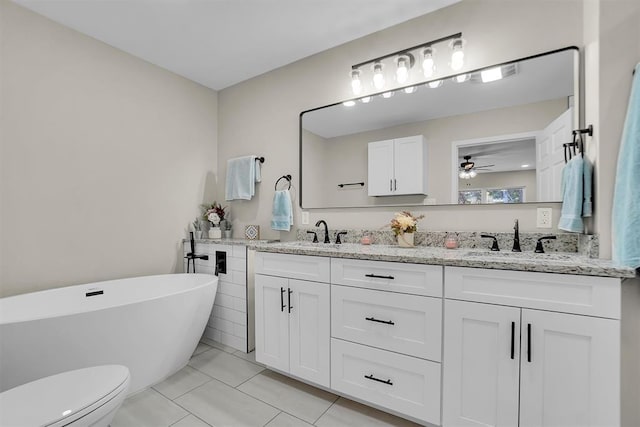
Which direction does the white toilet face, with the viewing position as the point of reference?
facing away from the viewer and to the right of the viewer

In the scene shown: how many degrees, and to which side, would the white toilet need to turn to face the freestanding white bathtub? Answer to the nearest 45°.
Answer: approximately 45° to its left
